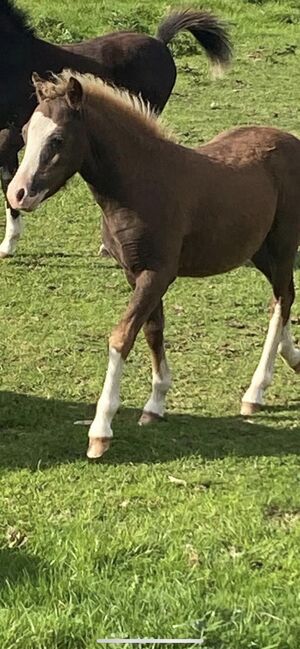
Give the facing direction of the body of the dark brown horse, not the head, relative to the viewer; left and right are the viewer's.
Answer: facing to the left of the viewer

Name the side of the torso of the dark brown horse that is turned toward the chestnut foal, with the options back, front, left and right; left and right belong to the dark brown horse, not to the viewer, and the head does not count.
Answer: left
